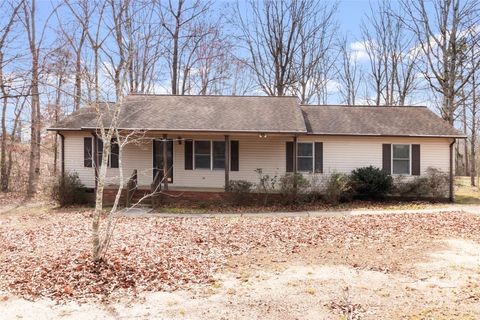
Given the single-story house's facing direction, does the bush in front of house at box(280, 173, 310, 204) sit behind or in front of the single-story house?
in front

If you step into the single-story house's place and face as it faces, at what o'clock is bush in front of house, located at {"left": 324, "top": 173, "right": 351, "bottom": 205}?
The bush in front of house is roughly at 10 o'clock from the single-story house.

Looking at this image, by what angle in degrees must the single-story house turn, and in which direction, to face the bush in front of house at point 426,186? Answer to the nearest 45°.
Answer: approximately 90° to its left

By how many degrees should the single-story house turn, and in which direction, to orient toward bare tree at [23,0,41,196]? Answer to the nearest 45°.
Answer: approximately 90° to its right

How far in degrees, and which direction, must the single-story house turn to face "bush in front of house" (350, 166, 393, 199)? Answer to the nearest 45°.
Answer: approximately 90° to its left

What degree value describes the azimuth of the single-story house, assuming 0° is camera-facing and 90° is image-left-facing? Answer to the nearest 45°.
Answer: approximately 0°

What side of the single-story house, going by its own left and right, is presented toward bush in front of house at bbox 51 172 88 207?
right
